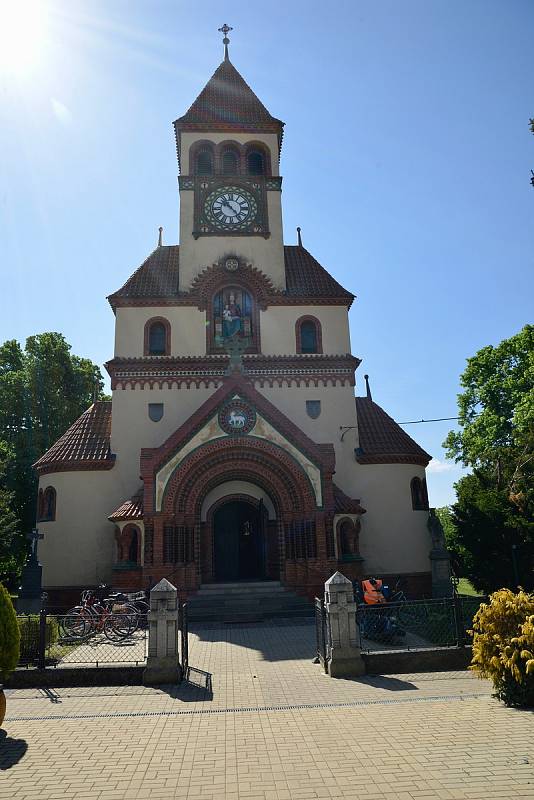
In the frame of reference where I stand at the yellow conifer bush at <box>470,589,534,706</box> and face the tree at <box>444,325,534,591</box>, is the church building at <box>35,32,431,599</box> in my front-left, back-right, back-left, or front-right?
front-left

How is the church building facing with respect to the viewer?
toward the camera

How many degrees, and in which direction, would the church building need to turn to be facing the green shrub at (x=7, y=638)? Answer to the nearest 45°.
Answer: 0° — it already faces it

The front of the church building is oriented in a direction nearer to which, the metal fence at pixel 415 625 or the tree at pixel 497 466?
the metal fence

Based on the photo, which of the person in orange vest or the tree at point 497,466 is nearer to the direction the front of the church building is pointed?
the person in orange vest

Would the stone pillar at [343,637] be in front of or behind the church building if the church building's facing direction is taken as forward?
in front

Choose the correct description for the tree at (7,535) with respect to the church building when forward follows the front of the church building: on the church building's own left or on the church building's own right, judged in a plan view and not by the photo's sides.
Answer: on the church building's own right

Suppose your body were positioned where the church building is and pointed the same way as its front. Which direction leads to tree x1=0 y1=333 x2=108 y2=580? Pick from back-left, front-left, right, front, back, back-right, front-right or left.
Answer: back-right

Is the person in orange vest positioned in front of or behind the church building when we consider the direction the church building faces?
in front

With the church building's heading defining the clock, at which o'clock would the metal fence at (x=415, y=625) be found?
The metal fence is roughly at 11 o'clock from the church building.

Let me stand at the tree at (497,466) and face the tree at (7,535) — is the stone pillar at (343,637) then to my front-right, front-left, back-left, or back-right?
front-left

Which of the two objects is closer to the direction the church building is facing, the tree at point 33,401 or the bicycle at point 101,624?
the bicycle

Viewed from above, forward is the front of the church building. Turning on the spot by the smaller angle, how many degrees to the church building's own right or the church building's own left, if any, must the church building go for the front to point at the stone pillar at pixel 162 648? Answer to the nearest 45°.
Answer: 0° — it already faces it
